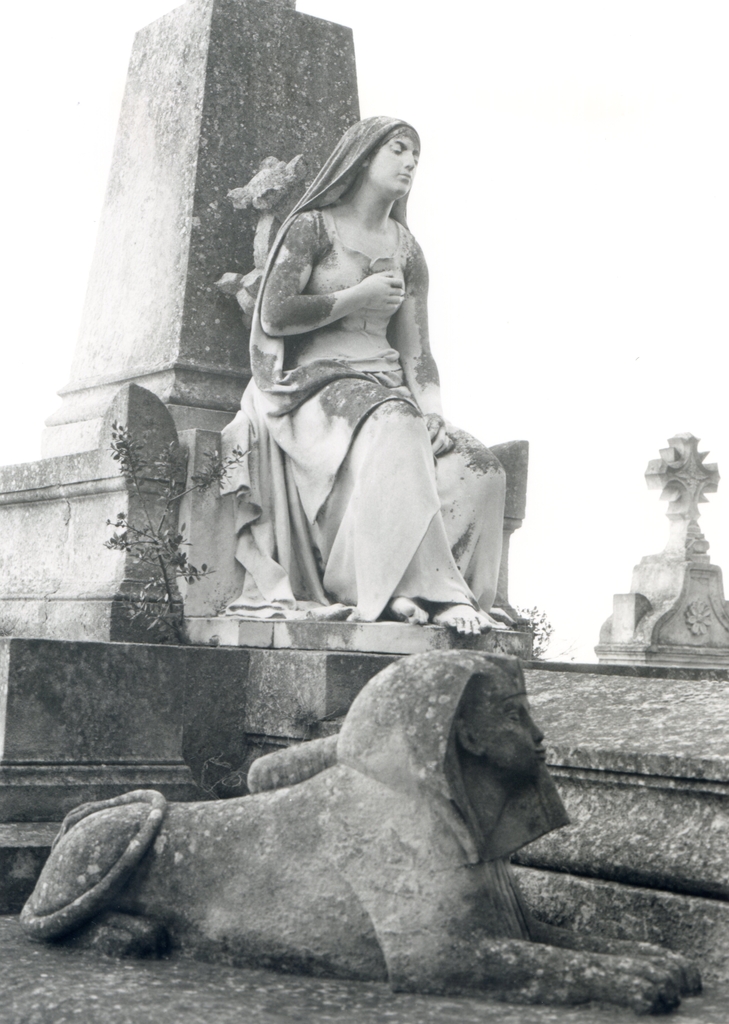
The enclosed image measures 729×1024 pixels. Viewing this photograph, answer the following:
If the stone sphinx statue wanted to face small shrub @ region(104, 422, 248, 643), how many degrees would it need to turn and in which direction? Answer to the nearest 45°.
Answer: approximately 135° to its left

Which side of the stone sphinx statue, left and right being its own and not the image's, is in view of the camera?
right

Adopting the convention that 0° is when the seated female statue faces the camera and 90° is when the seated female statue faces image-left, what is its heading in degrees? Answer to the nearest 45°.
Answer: approximately 315°

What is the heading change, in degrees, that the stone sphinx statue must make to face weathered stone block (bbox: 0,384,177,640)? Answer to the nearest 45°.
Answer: approximately 135° to its left

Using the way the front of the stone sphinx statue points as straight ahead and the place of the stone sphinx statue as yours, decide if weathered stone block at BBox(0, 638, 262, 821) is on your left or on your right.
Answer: on your left

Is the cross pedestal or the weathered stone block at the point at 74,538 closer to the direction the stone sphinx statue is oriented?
the cross pedestal
